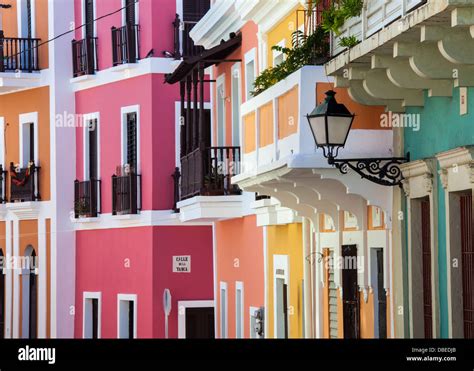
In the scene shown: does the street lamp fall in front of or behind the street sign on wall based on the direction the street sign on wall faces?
in front

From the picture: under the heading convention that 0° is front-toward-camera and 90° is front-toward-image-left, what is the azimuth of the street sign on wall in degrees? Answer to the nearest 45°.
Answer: approximately 0°

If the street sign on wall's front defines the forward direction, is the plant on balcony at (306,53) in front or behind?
in front

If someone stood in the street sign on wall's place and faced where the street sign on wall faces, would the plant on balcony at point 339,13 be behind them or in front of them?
in front
